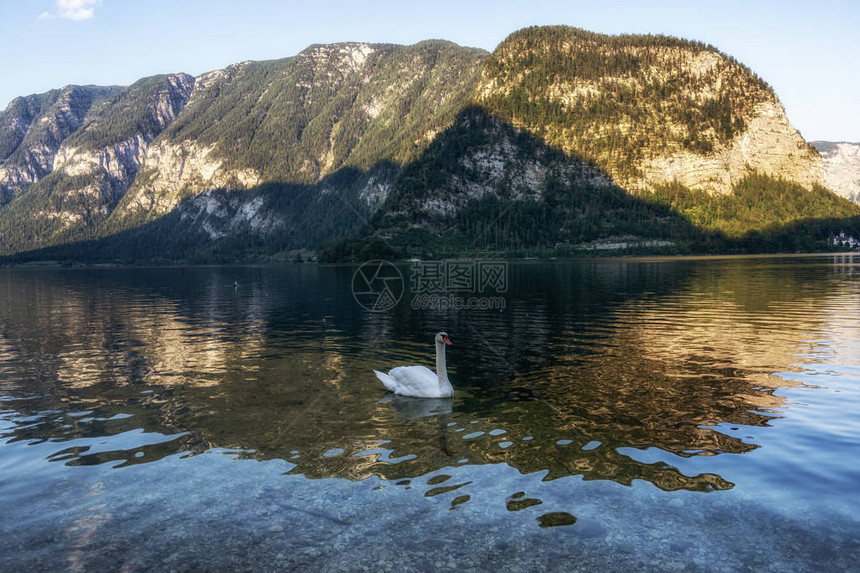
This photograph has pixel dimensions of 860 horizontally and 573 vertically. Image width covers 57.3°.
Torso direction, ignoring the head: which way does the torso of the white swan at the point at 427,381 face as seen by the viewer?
to the viewer's right
